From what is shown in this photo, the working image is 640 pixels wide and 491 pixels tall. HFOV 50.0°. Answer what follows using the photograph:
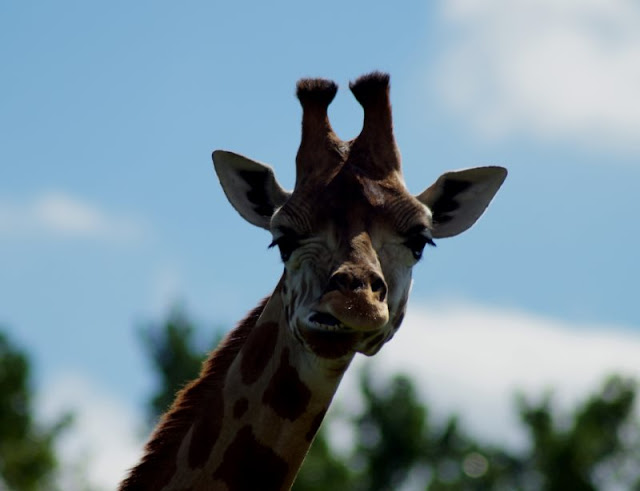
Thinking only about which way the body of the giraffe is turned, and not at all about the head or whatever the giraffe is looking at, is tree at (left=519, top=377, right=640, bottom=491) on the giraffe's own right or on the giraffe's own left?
on the giraffe's own left

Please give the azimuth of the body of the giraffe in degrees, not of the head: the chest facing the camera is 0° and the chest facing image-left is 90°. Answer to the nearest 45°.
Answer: approximately 315°

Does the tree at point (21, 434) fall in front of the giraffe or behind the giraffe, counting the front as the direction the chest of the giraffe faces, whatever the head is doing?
behind
